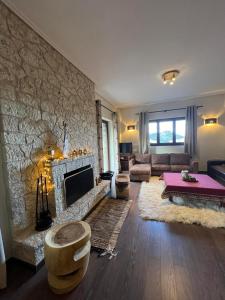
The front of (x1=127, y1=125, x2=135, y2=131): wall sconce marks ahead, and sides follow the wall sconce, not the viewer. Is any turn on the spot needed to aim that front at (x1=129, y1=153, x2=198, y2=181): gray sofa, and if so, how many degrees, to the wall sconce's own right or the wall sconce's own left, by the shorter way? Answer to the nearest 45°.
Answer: approximately 45° to the wall sconce's own left

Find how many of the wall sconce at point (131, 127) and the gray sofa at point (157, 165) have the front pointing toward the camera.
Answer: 2

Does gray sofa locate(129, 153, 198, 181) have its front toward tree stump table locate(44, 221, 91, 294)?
yes

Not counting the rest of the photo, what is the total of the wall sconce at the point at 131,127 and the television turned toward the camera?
2

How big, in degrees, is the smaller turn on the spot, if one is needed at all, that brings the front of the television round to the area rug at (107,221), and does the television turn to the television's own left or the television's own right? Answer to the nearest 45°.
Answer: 0° — it already faces it

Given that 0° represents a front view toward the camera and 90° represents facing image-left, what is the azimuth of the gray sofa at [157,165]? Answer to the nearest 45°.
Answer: approximately 0°

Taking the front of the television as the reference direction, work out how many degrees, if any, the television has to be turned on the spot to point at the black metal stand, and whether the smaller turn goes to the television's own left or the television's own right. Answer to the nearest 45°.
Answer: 0° — it already faces it
